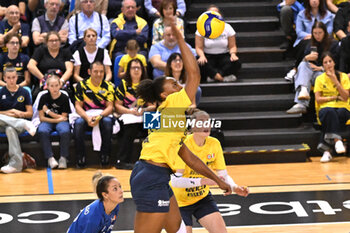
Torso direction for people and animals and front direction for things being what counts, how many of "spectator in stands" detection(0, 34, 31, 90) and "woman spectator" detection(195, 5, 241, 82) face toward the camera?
2

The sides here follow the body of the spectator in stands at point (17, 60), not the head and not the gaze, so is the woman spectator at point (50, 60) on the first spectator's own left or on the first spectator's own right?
on the first spectator's own left

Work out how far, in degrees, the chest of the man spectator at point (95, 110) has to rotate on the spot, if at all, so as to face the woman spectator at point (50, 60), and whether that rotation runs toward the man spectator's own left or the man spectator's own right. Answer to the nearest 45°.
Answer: approximately 135° to the man spectator's own right

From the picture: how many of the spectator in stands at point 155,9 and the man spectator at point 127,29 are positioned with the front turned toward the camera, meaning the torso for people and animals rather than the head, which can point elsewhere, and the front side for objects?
2

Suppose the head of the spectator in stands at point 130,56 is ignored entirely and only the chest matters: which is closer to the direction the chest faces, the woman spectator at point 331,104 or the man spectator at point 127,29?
the woman spectator

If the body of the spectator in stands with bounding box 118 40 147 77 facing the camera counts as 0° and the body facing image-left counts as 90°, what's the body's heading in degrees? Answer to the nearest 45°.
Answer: approximately 0°

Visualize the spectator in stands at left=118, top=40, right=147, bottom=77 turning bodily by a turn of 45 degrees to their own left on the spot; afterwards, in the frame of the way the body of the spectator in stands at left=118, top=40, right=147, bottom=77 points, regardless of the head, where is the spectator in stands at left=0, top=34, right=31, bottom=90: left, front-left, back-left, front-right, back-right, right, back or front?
back-right

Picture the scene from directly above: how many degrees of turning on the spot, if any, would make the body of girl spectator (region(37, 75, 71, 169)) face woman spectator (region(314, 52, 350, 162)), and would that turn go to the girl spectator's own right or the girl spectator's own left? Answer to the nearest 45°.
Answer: approximately 90° to the girl spectator's own left

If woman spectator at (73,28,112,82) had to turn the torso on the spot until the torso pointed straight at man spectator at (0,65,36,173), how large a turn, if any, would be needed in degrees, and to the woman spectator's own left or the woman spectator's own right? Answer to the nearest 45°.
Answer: approximately 45° to the woman spectator's own right
